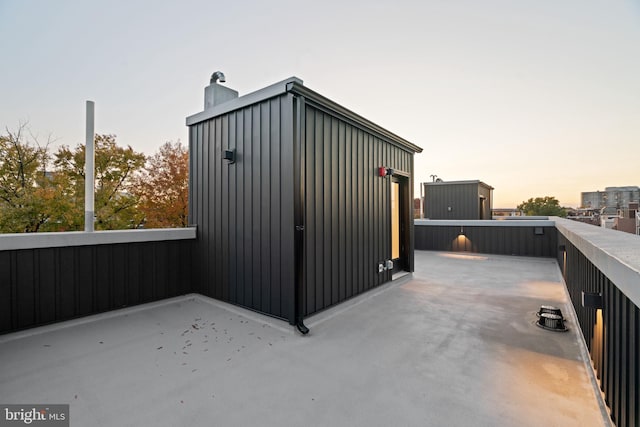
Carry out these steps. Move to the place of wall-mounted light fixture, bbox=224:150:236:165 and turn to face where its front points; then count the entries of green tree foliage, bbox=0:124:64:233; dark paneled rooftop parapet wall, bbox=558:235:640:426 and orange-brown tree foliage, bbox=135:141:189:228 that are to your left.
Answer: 1

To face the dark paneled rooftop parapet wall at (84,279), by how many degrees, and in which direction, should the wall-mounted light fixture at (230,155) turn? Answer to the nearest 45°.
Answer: approximately 45° to its right

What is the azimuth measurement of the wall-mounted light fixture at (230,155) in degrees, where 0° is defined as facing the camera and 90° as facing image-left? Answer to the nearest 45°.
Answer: approximately 45°

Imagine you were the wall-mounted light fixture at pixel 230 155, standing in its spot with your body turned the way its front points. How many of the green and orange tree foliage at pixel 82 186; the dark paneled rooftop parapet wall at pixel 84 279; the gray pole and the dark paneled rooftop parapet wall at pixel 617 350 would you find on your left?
1

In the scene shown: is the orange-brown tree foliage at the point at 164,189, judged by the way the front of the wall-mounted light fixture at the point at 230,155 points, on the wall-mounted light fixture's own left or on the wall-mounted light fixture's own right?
on the wall-mounted light fixture's own right

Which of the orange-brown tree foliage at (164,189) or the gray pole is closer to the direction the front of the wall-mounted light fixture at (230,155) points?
the gray pole

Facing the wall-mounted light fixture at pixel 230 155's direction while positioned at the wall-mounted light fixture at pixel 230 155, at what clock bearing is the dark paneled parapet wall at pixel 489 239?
The dark paneled parapet wall is roughly at 7 o'clock from the wall-mounted light fixture.

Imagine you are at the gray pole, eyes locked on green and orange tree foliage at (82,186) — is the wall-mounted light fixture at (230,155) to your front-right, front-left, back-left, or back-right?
back-right

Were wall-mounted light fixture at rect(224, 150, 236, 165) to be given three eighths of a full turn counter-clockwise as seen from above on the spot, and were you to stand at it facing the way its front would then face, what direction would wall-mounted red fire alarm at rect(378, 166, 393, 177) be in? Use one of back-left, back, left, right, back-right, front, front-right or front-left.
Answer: front

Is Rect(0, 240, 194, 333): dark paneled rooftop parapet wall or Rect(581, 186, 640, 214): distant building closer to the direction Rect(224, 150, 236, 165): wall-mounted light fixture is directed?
the dark paneled rooftop parapet wall

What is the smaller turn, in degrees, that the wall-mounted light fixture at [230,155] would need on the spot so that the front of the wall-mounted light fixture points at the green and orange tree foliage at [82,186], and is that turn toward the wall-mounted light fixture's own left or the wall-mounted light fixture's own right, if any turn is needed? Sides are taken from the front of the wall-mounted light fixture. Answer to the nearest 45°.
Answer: approximately 90° to the wall-mounted light fixture's own right

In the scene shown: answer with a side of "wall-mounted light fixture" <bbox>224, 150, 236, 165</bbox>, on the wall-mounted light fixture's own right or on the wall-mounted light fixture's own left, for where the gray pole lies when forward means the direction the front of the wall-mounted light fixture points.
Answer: on the wall-mounted light fixture's own right

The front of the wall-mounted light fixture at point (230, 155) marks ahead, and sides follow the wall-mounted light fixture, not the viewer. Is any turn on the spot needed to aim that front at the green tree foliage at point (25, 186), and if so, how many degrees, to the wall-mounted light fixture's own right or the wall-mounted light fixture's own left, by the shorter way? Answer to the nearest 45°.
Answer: approximately 90° to the wall-mounted light fixture's own right

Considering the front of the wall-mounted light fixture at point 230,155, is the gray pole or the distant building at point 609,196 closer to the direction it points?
the gray pole
